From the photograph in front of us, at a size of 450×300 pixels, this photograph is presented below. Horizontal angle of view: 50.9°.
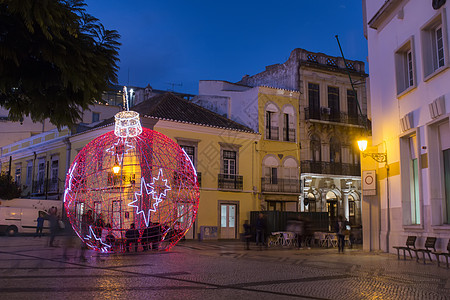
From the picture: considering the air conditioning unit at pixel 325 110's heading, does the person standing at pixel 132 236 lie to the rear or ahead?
ahead

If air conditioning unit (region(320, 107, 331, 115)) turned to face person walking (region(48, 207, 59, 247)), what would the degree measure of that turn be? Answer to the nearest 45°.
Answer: approximately 45° to its right

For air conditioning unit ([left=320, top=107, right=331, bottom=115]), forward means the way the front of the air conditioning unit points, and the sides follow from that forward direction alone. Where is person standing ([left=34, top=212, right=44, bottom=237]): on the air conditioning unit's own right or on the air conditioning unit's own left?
on the air conditioning unit's own right

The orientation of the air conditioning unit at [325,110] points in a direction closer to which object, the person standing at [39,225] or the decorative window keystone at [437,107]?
the decorative window keystone

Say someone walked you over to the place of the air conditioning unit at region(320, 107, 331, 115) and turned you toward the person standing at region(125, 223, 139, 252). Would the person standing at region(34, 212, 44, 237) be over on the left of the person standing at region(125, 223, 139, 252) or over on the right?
right

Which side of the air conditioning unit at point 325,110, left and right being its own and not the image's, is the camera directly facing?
front

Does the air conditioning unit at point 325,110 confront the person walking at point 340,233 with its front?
yes

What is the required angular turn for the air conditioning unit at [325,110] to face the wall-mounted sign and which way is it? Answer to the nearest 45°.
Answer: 0° — it already faces it

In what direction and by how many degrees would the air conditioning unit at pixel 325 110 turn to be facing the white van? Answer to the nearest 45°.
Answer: approximately 90° to its right
